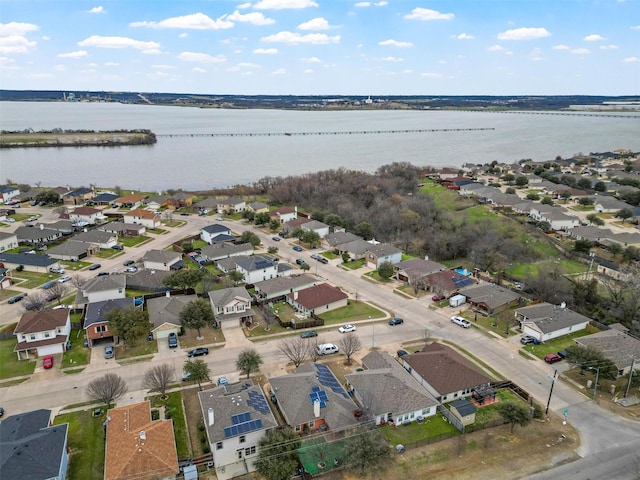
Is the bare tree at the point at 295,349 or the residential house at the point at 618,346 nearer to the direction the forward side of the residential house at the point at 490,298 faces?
the bare tree

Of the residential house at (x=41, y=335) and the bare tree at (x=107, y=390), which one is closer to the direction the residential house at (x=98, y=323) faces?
the bare tree

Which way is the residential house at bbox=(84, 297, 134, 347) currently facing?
toward the camera

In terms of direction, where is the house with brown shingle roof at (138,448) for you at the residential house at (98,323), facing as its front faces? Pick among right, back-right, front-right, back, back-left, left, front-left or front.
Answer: front

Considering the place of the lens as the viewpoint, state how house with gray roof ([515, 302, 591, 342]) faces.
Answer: facing the viewer and to the left of the viewer

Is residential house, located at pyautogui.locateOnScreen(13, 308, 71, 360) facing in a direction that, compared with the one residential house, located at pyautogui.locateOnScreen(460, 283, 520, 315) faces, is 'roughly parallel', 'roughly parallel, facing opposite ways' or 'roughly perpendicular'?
roughly perpendicular

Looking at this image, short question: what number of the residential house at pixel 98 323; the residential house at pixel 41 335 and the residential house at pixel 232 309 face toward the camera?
3

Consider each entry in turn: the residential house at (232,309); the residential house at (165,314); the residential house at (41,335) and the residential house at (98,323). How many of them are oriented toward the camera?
4

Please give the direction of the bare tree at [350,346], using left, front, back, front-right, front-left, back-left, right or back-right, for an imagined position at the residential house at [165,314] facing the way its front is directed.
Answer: front-left

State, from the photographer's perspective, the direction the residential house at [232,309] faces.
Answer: facing the viewer

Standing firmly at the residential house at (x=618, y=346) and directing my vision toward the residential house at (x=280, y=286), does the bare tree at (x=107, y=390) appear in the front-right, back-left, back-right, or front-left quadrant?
front-left

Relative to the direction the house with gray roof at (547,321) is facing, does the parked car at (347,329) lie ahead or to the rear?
ahead

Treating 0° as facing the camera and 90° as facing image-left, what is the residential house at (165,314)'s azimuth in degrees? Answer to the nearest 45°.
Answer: approximately 0°

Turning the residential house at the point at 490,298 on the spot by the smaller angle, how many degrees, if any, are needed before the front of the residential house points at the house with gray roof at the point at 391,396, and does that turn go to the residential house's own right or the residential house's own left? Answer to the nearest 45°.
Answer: approximately 45° to the residential house's own left
